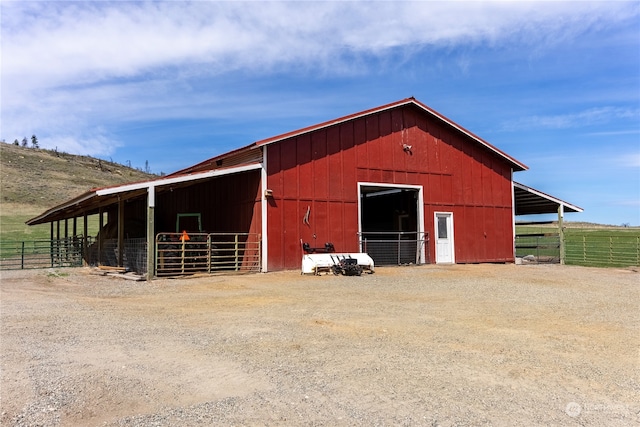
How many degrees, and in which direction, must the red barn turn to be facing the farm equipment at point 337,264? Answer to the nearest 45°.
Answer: approximately 45° to its right

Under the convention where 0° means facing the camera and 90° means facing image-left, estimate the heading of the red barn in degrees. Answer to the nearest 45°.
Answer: approximately 315°
